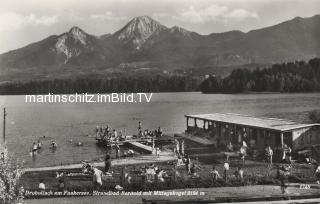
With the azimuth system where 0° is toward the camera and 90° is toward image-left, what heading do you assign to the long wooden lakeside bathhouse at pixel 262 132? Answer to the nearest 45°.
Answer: approximately 45°
